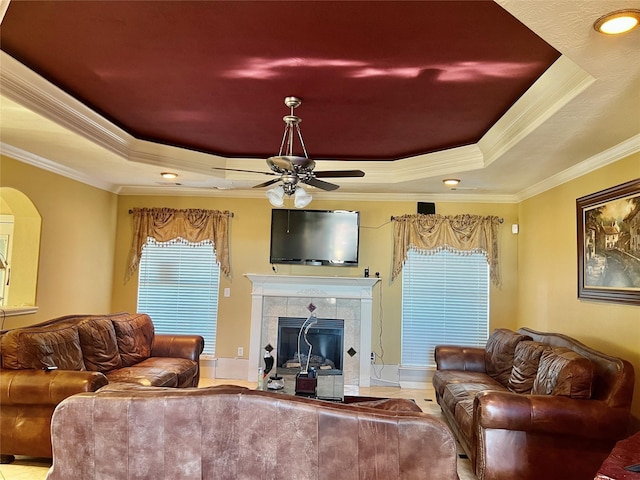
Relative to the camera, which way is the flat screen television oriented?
toward the camera

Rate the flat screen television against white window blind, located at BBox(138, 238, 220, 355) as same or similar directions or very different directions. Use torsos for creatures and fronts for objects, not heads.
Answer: same or similar directions

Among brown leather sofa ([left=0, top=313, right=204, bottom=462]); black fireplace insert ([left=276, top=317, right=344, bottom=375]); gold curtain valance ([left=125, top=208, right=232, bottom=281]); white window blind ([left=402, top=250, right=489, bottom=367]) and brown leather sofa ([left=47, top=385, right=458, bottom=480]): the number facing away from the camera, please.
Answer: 1

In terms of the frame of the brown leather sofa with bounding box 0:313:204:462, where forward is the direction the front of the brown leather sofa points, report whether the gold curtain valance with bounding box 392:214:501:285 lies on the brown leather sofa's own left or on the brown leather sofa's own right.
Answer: on the brown leather sofa's own left

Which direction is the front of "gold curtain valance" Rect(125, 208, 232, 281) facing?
toward the camera

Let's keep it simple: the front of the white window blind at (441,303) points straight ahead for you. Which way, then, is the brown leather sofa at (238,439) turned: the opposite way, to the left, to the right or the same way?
the opposite way

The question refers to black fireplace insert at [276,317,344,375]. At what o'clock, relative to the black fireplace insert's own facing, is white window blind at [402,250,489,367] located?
The white window blind is roughly at 9 o'clock from the black fireplace insert.

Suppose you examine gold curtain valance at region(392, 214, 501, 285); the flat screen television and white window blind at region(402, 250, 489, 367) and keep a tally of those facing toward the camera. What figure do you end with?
3

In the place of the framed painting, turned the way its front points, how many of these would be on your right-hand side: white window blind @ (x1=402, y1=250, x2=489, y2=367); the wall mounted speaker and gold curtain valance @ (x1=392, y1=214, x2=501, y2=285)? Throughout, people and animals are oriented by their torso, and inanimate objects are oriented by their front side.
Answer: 3

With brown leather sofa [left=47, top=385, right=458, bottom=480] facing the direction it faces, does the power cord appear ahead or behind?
ahead

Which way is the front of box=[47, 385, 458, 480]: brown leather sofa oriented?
away from the camera

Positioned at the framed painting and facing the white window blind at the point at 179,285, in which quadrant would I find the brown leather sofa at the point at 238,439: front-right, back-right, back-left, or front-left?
front-left

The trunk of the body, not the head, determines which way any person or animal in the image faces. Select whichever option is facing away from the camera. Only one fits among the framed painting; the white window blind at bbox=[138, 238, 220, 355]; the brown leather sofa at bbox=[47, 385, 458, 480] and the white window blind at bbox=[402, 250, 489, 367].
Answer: the brown leather sofa

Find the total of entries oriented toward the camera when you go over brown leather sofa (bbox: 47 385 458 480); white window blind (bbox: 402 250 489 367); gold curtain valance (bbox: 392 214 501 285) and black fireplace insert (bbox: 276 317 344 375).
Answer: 3

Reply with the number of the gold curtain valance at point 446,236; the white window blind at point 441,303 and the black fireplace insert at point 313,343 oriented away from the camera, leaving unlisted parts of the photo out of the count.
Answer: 0

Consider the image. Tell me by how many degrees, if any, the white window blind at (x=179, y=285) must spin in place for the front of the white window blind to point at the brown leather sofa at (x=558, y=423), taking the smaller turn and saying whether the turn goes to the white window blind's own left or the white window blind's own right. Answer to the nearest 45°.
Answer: approximately 45° to the white window blind's own left
